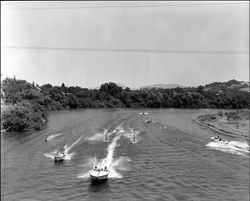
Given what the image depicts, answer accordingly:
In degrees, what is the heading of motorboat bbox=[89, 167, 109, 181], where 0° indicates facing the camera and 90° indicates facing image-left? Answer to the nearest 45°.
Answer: approximately 0°
